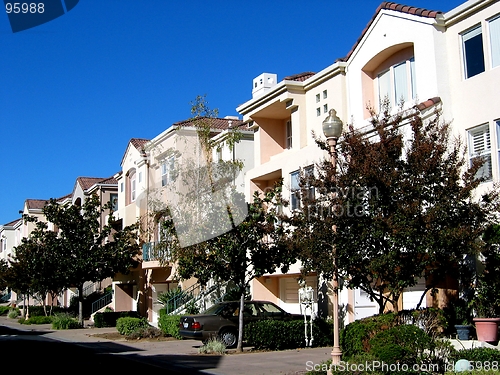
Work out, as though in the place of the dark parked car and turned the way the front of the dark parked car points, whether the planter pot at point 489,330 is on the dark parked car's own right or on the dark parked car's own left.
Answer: on the dark parked car's own right

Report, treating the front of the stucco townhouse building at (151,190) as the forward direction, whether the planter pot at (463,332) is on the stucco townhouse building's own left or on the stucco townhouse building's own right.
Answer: on the stucco townhouse building's own left

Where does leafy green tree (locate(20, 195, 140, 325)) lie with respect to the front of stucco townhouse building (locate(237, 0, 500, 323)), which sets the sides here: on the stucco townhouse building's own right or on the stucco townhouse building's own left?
on the stucco townhouse building's own right

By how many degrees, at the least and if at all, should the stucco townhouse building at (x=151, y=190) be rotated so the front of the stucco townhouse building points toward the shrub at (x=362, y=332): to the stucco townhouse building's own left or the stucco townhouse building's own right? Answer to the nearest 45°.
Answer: approximately 45° to the stucco townhouse building's own left

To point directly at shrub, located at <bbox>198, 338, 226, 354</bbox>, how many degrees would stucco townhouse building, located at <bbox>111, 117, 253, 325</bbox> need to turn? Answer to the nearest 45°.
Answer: approximately 45° to its left

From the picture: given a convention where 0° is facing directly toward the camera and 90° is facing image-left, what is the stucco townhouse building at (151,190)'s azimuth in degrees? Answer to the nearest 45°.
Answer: approximately 45°

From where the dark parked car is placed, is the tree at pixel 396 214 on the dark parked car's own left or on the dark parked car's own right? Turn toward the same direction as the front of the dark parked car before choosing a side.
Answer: on the dark parked car's own right

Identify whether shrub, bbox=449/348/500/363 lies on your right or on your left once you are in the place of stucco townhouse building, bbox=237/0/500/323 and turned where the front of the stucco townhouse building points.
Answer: on your left

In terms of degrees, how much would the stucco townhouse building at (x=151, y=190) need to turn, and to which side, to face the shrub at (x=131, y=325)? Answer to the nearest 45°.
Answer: approximately 45° to its left

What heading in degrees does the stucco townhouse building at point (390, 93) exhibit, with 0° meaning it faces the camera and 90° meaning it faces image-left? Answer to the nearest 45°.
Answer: approximately 45°
